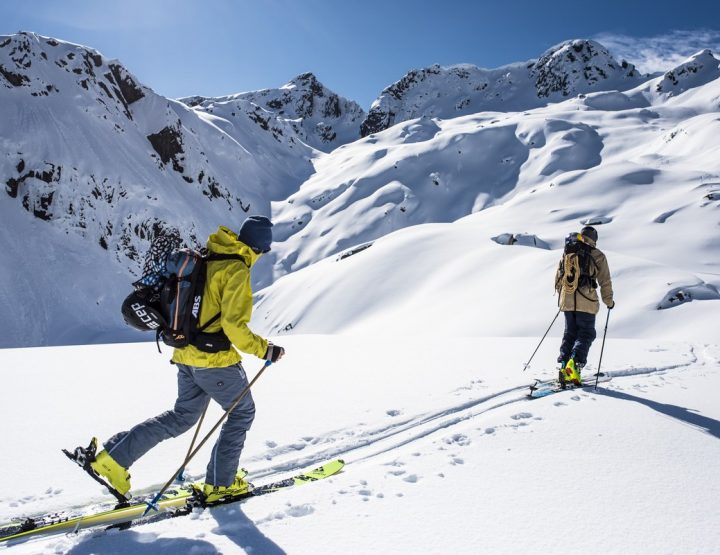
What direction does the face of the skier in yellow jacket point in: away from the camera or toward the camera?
away from the camera

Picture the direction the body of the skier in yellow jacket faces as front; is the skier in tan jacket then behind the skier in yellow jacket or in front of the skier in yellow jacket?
in front

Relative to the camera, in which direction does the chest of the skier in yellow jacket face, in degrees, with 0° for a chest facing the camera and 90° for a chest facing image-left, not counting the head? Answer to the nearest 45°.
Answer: approximately 225°

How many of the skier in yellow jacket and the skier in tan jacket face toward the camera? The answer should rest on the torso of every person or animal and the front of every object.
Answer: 0

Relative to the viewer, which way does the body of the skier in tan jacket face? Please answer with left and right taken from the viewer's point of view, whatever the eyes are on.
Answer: facing away from the viewer and to the right of the viewer

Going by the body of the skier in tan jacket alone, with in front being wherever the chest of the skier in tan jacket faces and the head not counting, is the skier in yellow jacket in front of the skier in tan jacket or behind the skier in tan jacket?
behind
